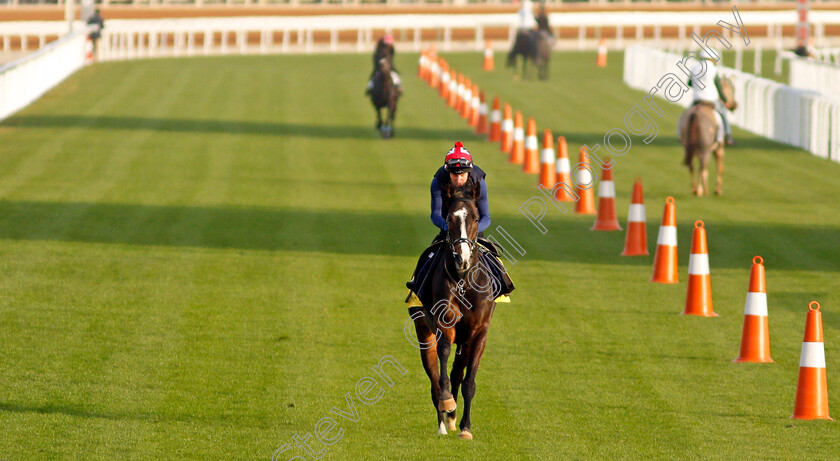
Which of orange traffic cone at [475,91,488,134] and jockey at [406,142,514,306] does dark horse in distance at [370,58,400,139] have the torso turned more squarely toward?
the jockey

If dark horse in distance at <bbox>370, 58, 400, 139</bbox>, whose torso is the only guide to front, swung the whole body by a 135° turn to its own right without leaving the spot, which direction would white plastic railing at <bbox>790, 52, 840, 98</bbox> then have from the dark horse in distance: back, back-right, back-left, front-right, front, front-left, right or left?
right

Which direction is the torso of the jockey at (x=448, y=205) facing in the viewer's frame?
toward the camera

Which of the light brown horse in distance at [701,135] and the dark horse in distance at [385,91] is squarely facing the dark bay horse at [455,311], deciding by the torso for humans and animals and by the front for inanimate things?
the dark horse in distance at [385,91]

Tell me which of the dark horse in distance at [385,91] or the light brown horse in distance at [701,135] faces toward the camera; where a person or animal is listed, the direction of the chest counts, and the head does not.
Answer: the dark horse in distance at [385,91]

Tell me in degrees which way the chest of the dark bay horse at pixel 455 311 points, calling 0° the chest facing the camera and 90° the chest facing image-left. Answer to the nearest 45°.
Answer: approximately 0°

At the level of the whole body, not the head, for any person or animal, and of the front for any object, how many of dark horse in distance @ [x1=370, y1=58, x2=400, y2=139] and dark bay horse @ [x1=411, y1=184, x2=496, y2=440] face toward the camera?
2

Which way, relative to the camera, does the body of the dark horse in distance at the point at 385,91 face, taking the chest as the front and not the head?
toward the camera

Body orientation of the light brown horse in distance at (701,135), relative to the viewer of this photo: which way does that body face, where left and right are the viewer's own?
facing away from the viewer and to the right of the viewer

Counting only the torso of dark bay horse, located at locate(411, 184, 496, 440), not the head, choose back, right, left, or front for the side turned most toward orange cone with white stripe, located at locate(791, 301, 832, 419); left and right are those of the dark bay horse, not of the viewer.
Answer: left

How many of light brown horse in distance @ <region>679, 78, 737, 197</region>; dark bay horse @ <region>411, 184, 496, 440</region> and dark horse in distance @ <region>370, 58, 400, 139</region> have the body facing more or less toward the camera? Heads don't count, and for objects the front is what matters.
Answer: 2

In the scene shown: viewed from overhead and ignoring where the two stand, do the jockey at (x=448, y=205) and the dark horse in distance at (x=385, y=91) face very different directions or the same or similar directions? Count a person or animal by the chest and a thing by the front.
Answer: same or similar directions

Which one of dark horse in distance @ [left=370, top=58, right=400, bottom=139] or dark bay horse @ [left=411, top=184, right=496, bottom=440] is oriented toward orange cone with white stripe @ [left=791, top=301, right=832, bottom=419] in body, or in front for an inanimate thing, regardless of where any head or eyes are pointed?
the dark horse in distance

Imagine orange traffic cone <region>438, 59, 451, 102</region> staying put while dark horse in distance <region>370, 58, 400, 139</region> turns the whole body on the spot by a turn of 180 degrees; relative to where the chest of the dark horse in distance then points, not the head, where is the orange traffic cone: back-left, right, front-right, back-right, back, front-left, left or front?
front

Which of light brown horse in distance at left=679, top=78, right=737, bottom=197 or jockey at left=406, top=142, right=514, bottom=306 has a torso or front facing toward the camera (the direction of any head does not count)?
the jockey

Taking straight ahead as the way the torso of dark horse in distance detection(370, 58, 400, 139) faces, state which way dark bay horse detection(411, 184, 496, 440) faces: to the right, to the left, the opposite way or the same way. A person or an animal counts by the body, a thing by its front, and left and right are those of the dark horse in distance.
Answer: the same way
